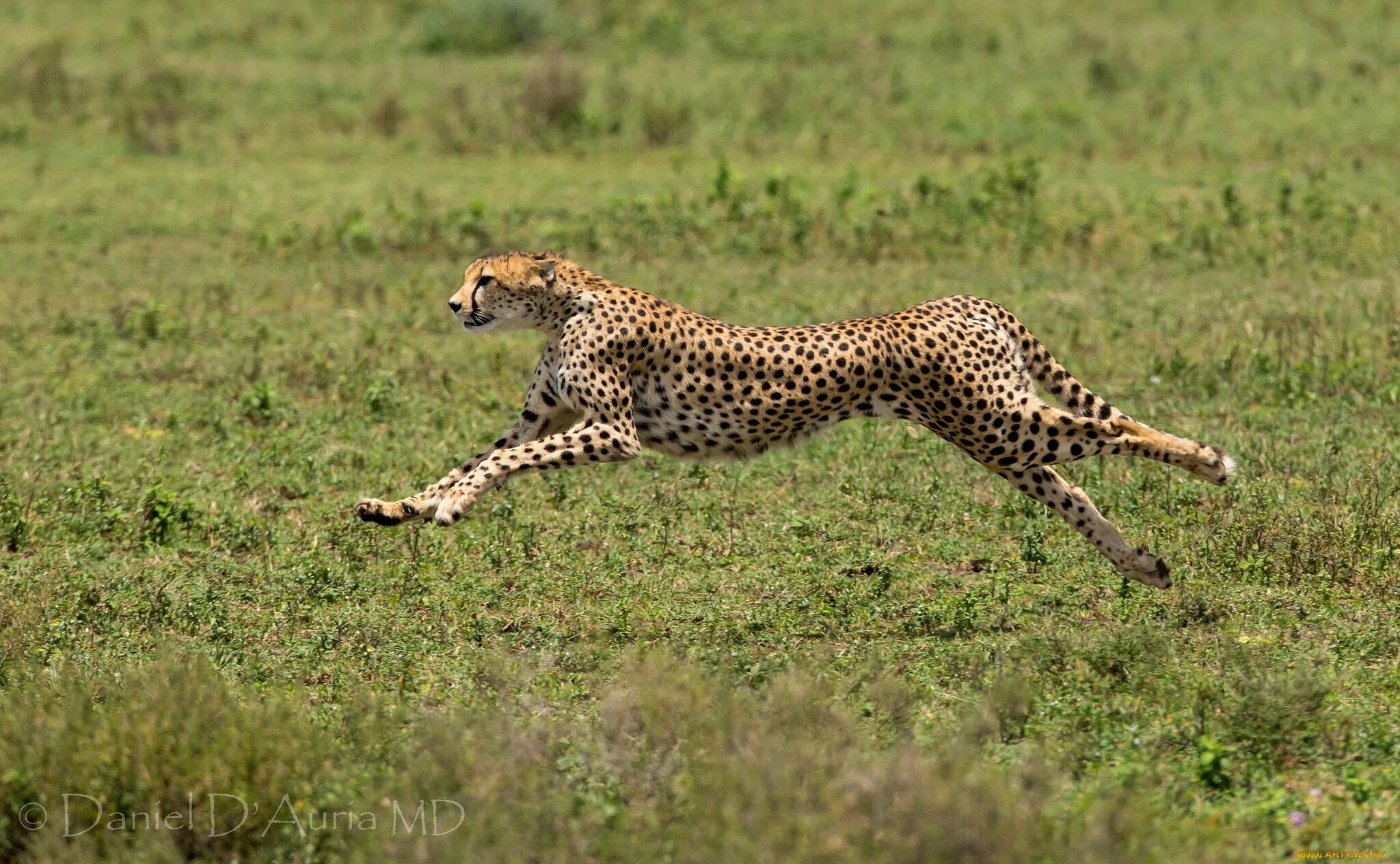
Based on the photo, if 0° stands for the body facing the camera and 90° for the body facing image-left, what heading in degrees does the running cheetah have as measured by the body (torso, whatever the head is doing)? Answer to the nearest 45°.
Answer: approximately 90°

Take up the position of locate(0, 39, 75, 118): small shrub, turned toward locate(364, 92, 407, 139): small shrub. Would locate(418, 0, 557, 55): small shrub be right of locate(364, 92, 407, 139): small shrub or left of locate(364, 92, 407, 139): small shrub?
left

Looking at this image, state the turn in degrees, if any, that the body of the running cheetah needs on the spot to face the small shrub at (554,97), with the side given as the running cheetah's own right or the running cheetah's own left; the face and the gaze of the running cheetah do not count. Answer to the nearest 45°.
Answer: approximately 90° to the running cheetah's own right

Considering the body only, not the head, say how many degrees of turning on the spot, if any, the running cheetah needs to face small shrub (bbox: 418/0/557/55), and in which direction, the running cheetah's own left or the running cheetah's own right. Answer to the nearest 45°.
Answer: approximately 90° to the running cheetah's own right

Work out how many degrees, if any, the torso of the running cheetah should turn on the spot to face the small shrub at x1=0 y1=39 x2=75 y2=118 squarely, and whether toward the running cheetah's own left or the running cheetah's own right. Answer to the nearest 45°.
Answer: approximately 45° to the running cheetah's own right

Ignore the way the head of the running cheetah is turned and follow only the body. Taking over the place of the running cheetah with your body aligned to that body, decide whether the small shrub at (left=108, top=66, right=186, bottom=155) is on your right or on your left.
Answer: on your right

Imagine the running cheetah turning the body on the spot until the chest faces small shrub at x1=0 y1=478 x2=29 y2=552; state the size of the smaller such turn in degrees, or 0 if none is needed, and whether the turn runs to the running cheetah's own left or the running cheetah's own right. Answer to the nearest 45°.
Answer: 0° — it already faces it

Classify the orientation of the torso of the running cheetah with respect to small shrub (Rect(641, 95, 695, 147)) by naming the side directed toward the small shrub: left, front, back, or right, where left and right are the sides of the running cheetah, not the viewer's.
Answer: right
